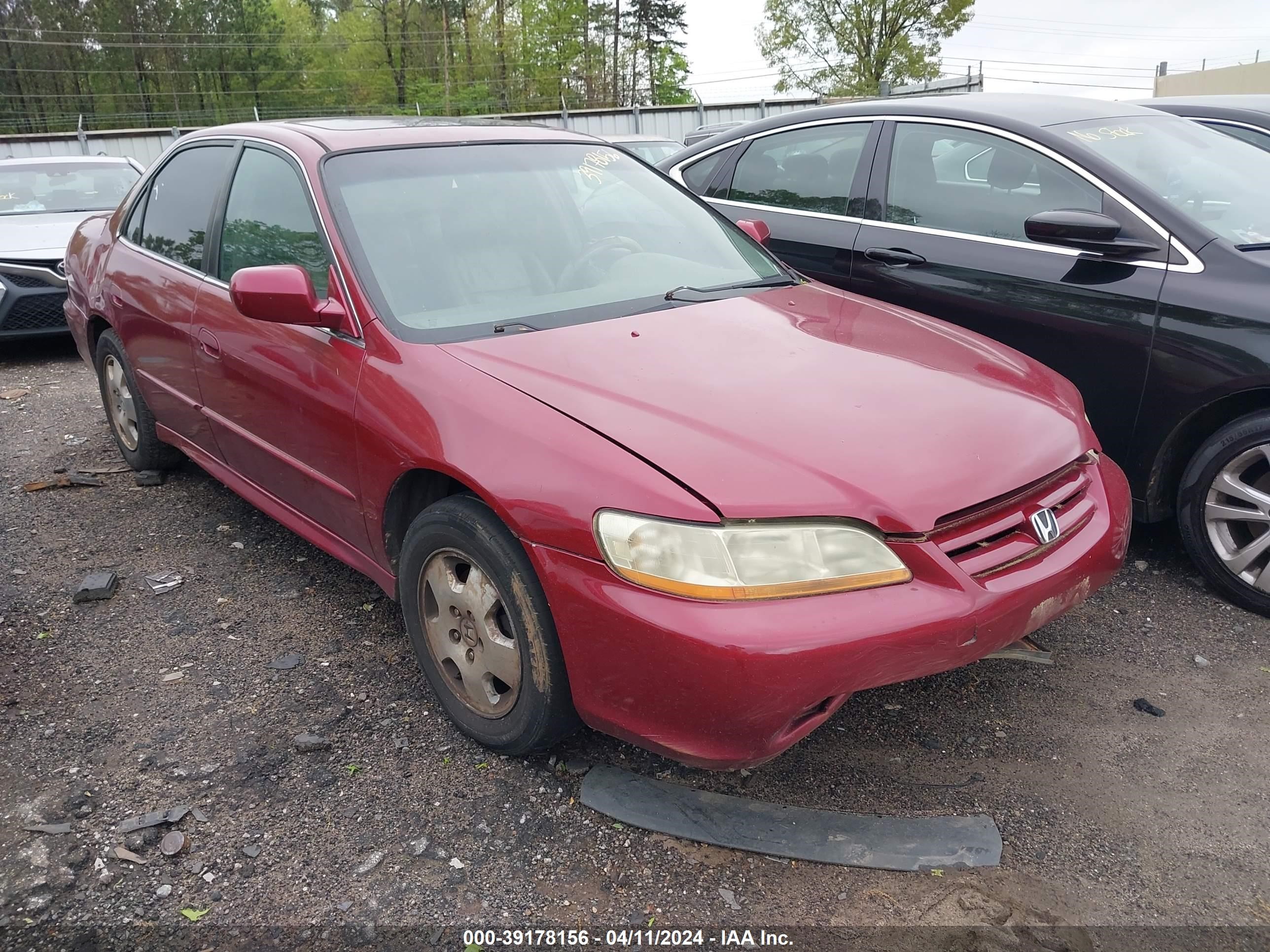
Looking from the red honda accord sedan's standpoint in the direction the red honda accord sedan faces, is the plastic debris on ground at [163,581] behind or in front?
behind

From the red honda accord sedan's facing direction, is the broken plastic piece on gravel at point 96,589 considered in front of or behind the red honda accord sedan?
behind

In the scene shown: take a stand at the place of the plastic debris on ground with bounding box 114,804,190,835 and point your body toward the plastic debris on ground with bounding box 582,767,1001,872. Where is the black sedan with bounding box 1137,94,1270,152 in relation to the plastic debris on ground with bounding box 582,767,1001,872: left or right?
left

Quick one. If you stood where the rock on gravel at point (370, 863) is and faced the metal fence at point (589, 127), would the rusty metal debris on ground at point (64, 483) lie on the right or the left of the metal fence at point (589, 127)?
left

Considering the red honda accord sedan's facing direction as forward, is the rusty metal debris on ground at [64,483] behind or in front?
behind

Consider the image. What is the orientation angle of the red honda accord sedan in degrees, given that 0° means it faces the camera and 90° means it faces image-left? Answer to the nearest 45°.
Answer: approximately 315°
